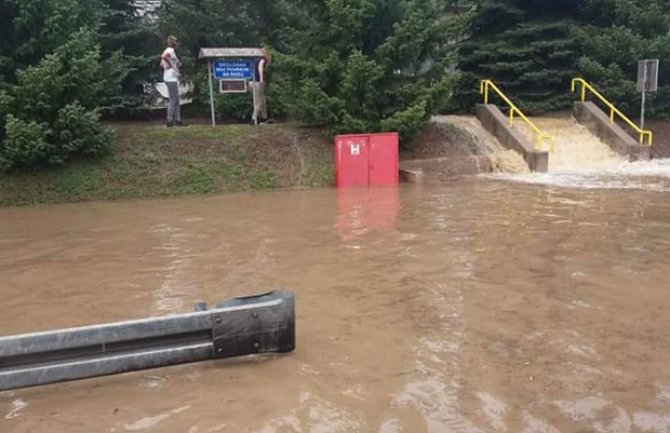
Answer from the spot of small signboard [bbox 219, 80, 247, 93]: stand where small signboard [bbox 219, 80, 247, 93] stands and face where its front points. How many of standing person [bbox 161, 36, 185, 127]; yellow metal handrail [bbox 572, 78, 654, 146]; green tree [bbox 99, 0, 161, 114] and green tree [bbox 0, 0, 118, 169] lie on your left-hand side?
1

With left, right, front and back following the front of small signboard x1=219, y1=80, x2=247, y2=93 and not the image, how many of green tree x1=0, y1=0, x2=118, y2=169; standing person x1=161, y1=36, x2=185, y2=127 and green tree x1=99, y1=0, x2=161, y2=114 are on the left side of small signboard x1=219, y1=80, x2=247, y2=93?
0

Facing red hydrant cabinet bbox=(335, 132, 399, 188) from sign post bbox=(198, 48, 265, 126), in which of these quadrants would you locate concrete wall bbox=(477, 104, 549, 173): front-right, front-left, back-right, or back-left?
front-left

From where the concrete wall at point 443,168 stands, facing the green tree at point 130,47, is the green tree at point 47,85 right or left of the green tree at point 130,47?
left

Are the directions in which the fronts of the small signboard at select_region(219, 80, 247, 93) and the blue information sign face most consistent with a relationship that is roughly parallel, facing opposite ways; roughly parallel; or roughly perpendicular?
roughly parallel

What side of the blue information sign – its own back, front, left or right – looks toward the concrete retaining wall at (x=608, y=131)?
left

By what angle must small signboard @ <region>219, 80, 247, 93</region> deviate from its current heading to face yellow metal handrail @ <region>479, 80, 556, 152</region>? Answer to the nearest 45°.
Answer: approximately 90° to its left

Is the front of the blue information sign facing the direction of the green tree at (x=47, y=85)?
no

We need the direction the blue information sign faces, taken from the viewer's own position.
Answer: facing the viewer

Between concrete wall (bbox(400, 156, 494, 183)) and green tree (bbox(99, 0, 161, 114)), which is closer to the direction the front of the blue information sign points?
the concrete wall

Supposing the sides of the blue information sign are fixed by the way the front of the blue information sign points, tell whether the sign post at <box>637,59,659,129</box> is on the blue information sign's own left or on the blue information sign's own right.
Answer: on the blue information sign's own left

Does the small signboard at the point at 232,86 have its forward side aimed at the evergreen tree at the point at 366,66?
no

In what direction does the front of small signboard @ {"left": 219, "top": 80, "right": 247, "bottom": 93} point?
toward the camera

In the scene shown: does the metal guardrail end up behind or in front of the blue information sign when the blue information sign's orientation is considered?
in front

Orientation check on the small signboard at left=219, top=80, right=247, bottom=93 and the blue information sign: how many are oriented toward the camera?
2

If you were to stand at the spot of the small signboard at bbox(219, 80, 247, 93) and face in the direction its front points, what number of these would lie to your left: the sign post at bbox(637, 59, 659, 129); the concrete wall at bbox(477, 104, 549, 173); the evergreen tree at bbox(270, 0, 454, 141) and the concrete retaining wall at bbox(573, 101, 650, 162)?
4

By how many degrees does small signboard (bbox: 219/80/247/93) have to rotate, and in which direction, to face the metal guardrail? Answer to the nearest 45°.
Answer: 0° — it already faces it

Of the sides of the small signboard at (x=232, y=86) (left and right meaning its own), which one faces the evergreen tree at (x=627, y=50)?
left

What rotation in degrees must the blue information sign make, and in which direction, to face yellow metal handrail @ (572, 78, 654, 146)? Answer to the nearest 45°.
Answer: approximately 90° to its left

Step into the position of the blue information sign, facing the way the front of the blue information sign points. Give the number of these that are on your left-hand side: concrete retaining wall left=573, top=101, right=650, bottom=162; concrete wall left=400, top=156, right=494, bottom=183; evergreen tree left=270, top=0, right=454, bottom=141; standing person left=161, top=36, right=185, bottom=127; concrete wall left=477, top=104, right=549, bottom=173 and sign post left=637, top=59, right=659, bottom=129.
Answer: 5

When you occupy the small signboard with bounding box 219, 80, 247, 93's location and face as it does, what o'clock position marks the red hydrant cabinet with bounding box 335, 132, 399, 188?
The red hydrant cabinet is roughly at 10 o'clock from the small signboard.
